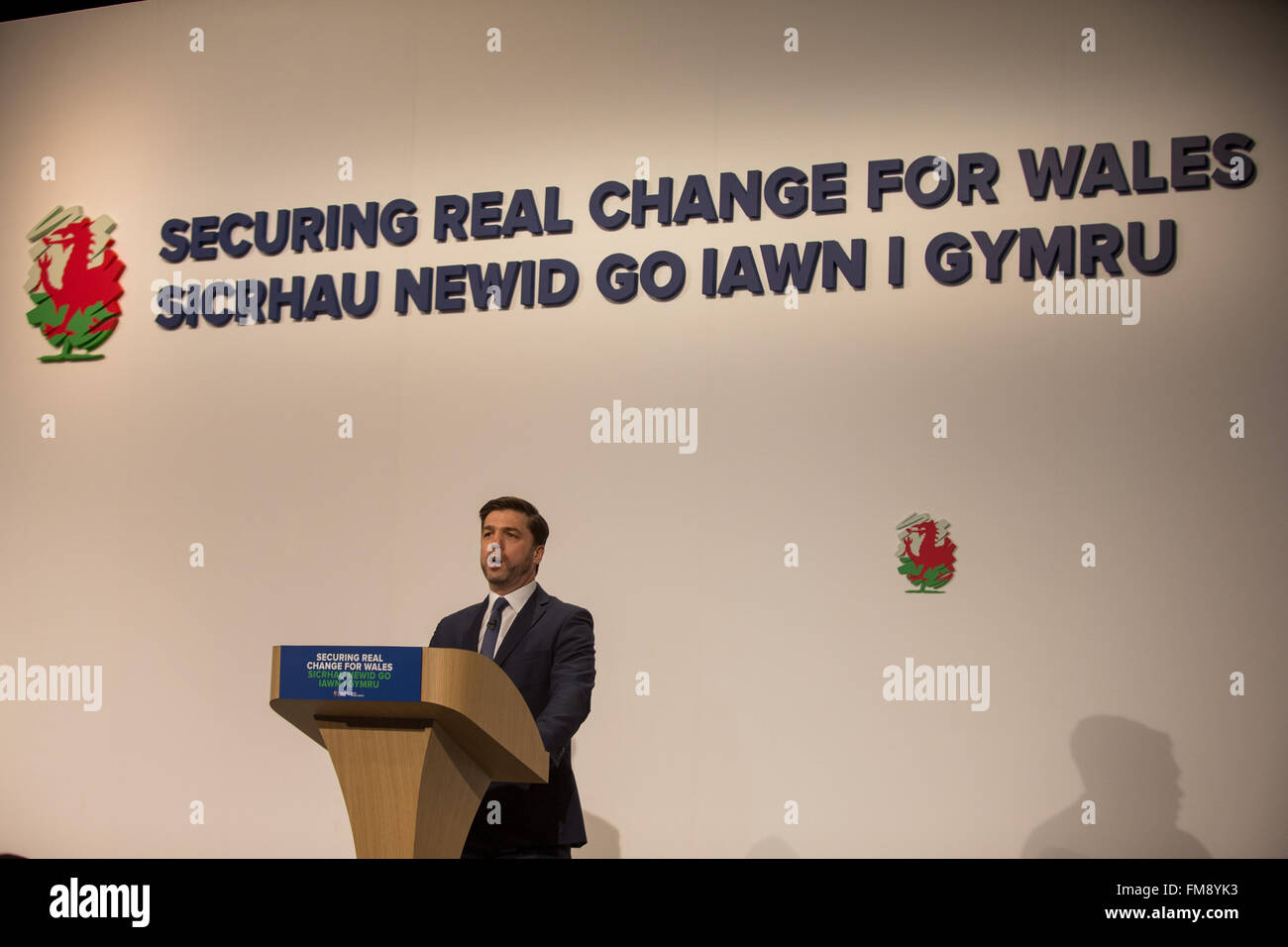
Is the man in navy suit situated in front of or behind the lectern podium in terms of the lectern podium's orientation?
behind

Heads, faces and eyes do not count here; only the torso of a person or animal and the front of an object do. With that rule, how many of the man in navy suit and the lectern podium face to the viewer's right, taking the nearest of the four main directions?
0

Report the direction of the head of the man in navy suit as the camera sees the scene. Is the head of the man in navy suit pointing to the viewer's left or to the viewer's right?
to the viewer's left

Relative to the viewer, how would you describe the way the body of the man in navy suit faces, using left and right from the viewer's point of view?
facing the viewer and to the left of the viewer

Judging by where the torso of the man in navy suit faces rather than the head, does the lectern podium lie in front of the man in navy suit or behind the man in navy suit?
in front
